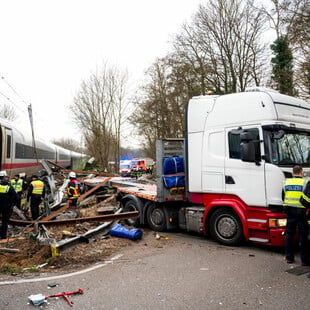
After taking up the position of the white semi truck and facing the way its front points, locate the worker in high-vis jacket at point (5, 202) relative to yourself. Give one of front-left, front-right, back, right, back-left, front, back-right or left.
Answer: back-right

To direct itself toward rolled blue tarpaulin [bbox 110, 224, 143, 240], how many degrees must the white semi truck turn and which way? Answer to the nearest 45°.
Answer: approximately 135° to its right

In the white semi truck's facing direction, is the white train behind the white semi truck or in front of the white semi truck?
behind

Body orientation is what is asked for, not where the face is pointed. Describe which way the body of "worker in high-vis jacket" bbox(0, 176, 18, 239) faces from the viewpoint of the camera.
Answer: away from the camera

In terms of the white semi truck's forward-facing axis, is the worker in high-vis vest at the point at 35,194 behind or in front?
behind

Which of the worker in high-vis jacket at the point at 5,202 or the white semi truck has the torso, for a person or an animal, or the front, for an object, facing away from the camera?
the worker in high-vis jacket

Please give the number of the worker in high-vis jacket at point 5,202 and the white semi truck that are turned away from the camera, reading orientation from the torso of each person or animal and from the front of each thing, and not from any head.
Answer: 1

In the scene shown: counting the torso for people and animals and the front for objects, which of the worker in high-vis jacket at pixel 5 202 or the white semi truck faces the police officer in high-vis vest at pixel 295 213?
the white semi truck

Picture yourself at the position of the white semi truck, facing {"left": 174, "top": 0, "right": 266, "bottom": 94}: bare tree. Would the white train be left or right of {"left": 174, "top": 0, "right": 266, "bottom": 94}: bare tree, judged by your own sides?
left

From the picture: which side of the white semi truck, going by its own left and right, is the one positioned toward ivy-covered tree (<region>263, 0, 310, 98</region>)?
left

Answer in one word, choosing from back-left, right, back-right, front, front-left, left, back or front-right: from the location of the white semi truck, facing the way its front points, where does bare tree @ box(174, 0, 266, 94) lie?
back-left

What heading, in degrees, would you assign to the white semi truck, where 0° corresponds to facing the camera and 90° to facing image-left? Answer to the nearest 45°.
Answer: approximately 315°

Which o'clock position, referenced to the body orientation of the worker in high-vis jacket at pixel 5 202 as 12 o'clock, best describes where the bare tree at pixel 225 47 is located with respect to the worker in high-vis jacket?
The bare tree is roughly at 2 o'clock from the worker in high-vis jacket.

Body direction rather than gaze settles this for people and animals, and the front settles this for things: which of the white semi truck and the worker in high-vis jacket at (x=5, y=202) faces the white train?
the worker in high-vis jacket
